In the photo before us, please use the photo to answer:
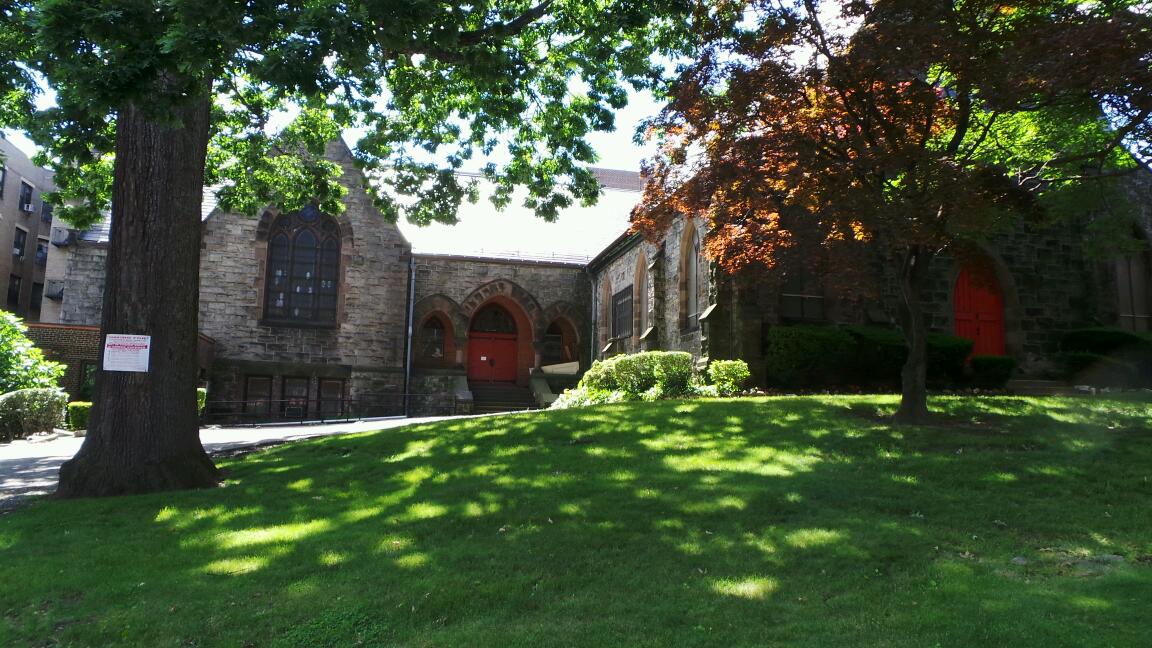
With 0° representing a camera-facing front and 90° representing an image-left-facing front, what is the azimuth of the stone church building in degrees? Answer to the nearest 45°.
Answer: approximately 0°

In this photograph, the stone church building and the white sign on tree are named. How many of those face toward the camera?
2

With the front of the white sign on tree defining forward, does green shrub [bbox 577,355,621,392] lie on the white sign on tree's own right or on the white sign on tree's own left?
on the white sign on tree's own left

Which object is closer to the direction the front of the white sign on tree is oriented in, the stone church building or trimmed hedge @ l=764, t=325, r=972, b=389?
the trimmed hedge

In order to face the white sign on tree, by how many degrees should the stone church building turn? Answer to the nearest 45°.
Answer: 0° — it already faces it

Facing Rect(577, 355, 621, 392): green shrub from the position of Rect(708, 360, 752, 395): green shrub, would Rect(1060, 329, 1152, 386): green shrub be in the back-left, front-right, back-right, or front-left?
back-right

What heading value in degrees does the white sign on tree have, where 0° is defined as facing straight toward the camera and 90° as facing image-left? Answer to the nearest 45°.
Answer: approximately 0°
